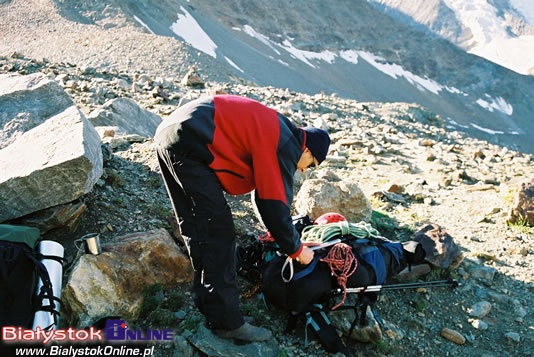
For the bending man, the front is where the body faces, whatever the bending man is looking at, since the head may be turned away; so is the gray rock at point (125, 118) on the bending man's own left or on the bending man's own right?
on the bending man's own left

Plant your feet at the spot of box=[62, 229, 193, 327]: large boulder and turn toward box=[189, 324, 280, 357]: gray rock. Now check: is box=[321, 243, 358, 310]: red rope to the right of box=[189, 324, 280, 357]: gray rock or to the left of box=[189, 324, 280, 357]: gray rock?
left

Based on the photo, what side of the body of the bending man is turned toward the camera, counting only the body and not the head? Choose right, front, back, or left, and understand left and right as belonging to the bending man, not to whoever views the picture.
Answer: right

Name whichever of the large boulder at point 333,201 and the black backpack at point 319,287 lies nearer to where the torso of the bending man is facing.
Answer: the black backpack

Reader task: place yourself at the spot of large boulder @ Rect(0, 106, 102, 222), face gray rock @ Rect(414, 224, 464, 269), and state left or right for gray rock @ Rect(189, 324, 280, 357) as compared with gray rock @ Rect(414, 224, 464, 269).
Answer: right

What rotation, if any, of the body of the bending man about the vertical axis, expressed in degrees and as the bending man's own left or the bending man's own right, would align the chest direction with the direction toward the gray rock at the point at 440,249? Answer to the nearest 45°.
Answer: approximately 45° to the bending man's own left

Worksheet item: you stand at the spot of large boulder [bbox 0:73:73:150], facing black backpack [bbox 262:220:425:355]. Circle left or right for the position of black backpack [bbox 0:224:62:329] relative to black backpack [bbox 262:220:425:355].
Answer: right
